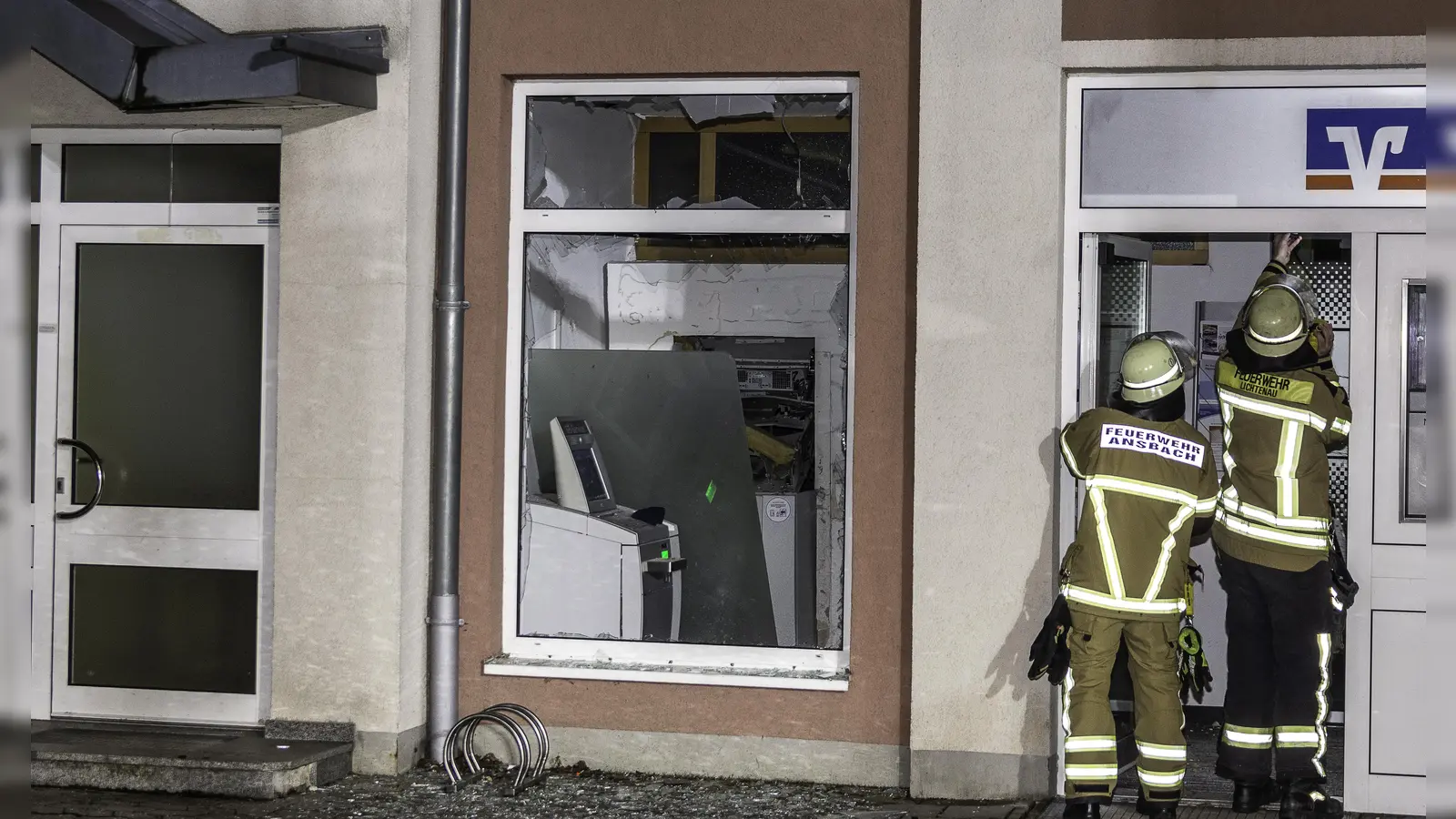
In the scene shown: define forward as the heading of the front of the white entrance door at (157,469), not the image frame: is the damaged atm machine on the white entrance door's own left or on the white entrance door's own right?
on the white entrance door's own left

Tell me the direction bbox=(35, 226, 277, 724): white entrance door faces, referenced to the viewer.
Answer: facing the viewer

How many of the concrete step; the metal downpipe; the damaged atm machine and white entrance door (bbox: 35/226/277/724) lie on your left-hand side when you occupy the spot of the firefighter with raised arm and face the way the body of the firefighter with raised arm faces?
4

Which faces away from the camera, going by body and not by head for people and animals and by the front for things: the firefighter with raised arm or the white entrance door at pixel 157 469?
the firefighter with raised arm

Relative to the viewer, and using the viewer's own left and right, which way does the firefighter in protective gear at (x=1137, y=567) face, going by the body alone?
facing away from the viewer

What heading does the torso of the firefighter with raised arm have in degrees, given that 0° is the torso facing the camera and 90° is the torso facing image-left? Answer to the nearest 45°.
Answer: approximately 180°

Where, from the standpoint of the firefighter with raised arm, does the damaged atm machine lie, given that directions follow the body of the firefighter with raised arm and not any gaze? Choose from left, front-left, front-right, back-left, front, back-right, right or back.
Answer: left

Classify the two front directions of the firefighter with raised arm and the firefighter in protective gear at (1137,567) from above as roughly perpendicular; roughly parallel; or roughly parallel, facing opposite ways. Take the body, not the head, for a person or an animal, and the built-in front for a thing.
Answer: roughly parallel

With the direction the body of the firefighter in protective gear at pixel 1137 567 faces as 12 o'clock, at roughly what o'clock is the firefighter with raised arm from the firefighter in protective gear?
The firefighter with raised arm is roughly at 2 o'clock from the firefighter in protective gear.

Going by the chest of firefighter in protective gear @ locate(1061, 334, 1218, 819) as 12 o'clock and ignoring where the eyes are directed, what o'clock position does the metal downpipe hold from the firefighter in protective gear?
The metal downpipe is roughly at 9 o'clock from the firefighter in protective gear.

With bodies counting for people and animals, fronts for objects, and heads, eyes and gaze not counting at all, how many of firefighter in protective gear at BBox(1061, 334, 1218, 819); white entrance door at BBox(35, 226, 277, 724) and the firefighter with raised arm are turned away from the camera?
2

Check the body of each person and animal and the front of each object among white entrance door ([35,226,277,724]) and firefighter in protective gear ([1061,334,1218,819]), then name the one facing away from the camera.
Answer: the firefighter in protective gear

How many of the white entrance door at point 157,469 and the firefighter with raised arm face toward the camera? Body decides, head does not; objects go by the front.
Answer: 1

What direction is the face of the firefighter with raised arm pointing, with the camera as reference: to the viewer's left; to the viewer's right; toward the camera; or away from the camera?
away from the camera

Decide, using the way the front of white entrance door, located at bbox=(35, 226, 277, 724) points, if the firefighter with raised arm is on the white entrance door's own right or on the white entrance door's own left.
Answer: on the white entrance door's own left

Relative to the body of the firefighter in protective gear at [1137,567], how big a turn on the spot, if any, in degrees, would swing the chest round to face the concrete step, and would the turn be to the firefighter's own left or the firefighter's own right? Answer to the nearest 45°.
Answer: approximately 90° to the firefighter's own left
